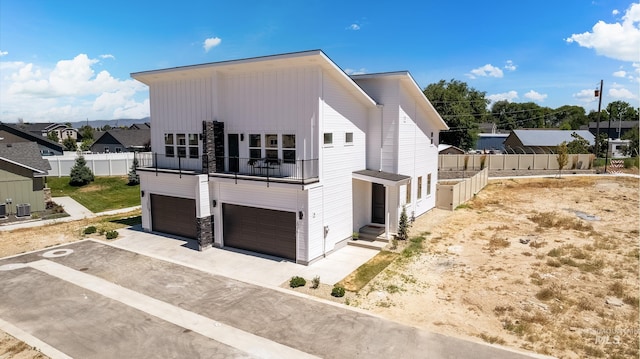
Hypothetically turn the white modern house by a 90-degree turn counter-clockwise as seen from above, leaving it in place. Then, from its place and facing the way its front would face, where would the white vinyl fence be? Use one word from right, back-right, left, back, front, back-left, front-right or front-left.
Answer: back

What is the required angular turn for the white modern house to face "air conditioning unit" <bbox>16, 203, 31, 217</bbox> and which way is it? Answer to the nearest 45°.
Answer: approximately 90° to its right

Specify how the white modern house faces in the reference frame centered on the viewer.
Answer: facing the viewer and to the left of the viewer

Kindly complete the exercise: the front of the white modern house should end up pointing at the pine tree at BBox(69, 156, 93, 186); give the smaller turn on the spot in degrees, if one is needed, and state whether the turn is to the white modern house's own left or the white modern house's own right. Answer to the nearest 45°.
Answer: approximately 90° to the white modern house's own right

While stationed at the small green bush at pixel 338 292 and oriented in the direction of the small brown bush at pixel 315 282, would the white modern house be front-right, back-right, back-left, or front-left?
front-right

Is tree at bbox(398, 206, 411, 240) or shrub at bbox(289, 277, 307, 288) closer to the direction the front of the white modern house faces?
the shrub

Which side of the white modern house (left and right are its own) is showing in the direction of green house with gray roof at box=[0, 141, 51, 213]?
right

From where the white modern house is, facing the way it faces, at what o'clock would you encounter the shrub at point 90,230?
The shrub is roughly at 2 o'clock from the white modern house.

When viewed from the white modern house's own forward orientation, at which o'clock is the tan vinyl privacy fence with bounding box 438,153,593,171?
The tan vinyl privacy fence is roughly at 6 o'clock from the white modern house.

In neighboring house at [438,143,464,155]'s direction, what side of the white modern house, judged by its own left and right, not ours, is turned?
back

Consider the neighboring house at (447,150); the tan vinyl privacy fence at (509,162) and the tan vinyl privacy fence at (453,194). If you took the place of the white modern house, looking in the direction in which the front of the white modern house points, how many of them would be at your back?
3

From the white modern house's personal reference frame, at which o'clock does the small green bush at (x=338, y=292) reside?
The small green bush is roughly at 10 o'clock from the white modern house.

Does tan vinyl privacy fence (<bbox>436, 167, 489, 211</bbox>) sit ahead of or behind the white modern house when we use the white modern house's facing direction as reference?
behind
